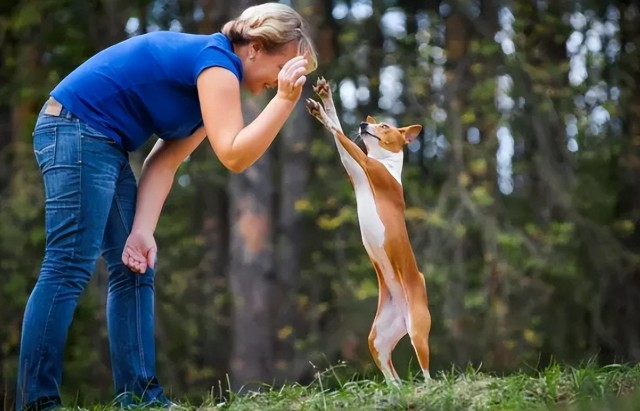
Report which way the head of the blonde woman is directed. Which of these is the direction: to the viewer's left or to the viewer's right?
to the viewer's right

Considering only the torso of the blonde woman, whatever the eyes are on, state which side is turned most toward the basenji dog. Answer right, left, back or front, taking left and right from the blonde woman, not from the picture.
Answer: front

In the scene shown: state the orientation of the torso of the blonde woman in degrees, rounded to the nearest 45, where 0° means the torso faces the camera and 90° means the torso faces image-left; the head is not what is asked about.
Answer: approximately 270°

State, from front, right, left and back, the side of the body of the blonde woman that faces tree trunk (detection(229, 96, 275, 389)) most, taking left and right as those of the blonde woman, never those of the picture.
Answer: left

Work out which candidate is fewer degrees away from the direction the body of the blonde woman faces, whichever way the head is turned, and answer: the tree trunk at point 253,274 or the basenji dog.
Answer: the basenji dog
